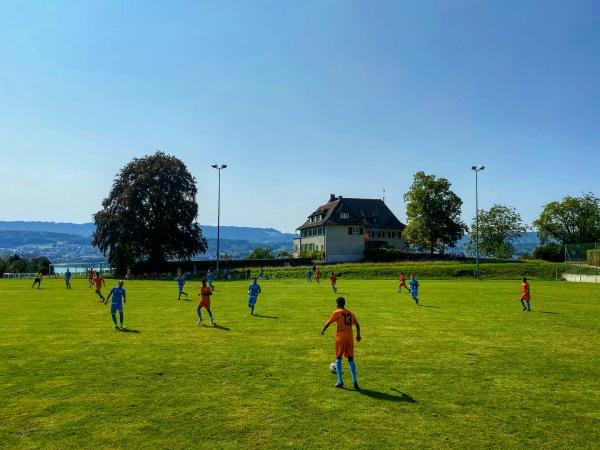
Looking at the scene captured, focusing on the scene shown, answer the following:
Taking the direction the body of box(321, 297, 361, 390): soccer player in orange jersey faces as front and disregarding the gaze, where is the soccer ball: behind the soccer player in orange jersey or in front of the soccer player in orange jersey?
in front

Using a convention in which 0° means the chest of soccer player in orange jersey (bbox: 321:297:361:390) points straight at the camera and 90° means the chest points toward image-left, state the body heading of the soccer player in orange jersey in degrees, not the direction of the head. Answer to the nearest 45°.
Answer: approximately 135°
